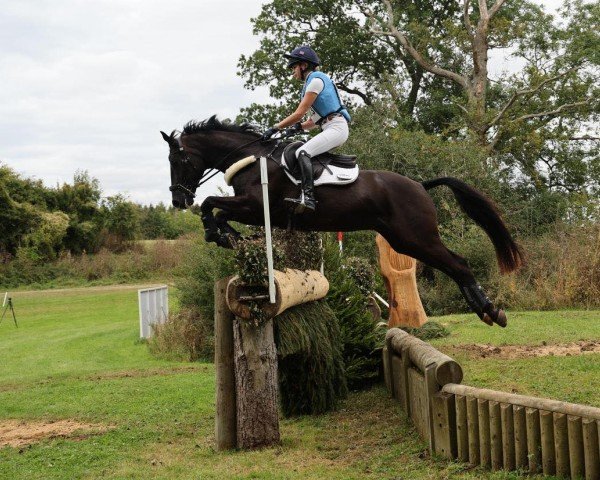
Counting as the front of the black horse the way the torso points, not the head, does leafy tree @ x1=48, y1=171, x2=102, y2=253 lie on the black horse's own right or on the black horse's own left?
on the black horse's own right

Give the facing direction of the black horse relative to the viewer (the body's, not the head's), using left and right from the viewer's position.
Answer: facing to the left of the viewer

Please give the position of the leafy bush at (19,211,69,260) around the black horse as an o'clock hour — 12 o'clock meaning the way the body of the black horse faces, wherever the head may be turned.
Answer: The leafy bush is roughly at 2 o'clock from the black horse.

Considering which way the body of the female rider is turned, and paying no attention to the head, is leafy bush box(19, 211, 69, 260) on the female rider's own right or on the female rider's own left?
on the female rider's own right

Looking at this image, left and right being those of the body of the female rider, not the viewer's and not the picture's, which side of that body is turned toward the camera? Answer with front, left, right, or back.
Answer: left

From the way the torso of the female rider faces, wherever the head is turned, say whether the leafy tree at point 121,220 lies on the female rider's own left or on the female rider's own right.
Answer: on the female rider's own right

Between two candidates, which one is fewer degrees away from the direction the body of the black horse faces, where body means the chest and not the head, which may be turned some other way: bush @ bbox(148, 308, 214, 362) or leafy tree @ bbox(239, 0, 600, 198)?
the bush

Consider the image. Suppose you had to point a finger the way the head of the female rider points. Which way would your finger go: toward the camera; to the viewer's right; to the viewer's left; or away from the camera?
to the viewer's left

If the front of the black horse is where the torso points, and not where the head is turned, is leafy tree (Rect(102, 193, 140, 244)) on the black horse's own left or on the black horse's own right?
on the black horse's own right
